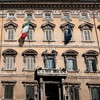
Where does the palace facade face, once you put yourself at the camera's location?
facing the viewer
